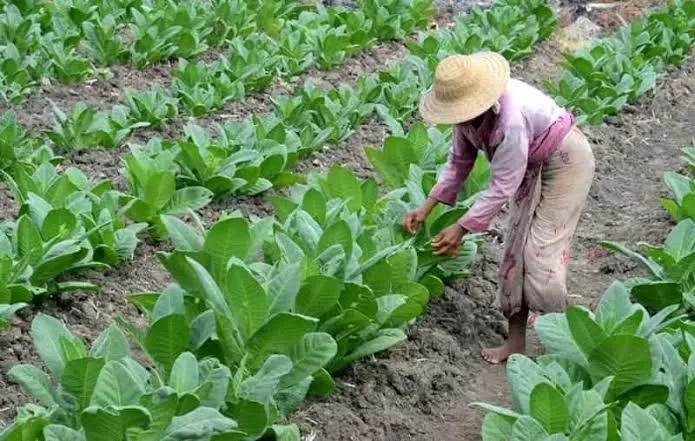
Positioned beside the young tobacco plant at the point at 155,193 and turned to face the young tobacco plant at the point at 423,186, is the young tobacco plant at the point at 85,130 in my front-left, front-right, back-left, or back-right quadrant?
back-left

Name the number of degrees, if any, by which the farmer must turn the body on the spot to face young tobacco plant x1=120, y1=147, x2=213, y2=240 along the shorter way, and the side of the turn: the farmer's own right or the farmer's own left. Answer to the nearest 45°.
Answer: approximately 45° to the farmer's own right

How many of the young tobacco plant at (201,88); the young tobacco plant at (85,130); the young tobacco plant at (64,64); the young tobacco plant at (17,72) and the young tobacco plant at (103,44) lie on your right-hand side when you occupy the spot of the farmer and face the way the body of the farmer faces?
5

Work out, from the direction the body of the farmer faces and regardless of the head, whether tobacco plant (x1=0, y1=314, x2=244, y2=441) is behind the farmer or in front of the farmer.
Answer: in front

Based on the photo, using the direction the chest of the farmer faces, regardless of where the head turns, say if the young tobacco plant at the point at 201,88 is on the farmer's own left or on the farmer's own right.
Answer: on the farmer's own right

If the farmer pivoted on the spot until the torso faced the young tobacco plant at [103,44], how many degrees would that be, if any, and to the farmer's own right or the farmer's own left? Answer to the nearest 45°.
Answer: approximately 90° to the farmer's own right

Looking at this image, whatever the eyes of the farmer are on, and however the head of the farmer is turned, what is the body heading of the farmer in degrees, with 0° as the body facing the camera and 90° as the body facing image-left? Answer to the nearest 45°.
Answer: approximately 45°

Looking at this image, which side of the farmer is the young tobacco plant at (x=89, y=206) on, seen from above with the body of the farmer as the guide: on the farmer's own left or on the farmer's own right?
on the farmer's own right

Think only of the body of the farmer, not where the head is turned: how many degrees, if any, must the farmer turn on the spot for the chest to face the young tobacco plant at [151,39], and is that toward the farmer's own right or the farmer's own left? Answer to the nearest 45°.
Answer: approximately 90° to the farmer's own right

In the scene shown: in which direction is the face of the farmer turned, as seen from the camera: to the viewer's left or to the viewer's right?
to the viewer's left

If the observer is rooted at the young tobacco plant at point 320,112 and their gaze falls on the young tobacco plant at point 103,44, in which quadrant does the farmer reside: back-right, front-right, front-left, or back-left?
back-left
